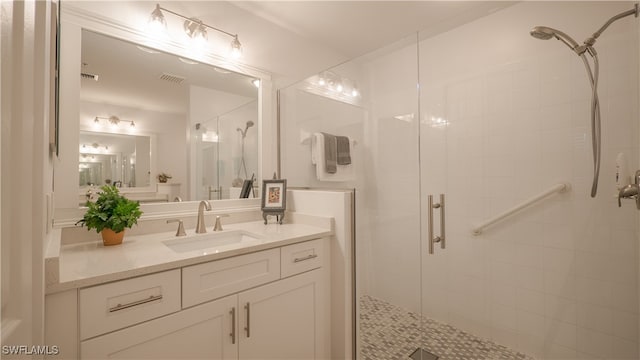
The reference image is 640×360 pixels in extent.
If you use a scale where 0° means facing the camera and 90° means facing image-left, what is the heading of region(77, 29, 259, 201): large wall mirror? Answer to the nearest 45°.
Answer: approximately 315°

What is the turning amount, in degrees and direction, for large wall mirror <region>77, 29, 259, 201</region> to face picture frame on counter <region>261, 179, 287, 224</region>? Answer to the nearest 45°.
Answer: approximately 45° to its left

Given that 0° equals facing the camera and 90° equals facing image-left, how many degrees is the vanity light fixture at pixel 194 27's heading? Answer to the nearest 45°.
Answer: approximately 315°

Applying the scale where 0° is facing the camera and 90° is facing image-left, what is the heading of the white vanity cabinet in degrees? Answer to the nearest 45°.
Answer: approximately 315°

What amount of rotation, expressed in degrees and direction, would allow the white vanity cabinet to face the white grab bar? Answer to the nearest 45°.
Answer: approximately 45° to its left
